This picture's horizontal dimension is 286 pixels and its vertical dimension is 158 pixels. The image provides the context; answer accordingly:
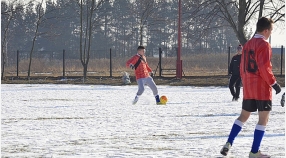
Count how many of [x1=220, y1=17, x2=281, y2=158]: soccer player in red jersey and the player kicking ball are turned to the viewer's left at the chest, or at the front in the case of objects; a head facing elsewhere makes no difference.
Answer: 0

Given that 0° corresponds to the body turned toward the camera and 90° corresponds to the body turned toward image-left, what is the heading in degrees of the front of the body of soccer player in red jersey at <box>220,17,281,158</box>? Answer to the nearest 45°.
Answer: approximately 225°

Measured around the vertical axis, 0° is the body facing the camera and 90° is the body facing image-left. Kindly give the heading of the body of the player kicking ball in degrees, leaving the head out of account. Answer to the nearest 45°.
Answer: approximately 315°

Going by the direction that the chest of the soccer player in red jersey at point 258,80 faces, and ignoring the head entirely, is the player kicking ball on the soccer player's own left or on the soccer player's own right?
on the soccer player's own left

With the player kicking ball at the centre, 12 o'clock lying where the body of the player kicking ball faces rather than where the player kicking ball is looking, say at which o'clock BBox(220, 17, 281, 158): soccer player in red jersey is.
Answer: The soccer player in red jersey is roughly at 1 o'clock from the player kicking ball.
